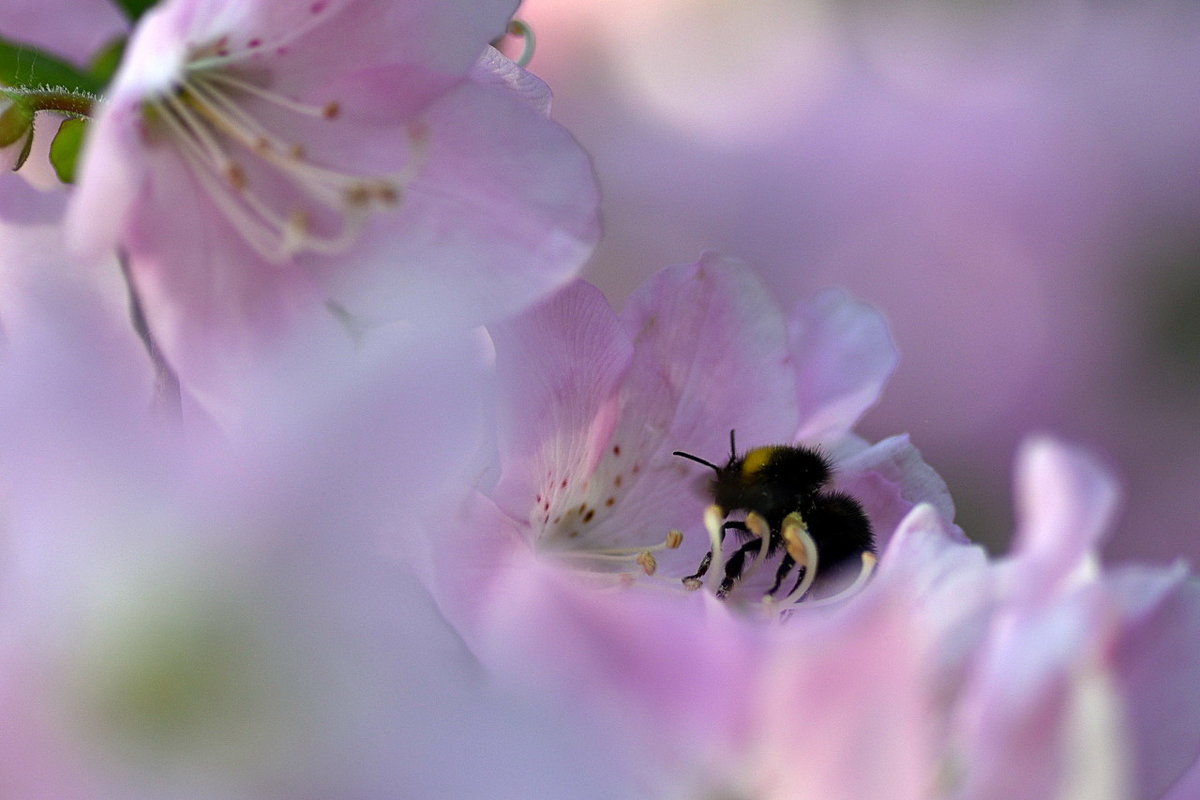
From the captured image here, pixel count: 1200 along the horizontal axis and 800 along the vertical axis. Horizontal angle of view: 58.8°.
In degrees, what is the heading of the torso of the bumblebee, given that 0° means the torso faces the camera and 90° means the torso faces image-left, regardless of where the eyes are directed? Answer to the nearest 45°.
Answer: approximately 90°

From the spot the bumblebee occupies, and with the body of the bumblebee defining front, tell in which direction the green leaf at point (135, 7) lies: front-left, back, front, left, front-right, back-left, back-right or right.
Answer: front

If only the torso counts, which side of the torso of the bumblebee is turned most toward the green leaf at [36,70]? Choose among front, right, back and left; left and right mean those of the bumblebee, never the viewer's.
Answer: front
